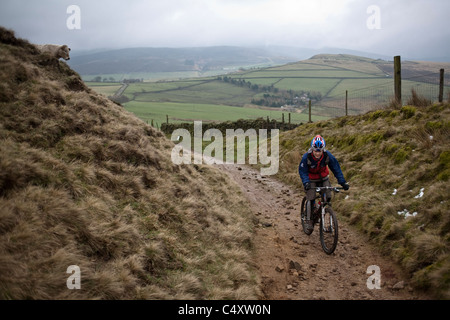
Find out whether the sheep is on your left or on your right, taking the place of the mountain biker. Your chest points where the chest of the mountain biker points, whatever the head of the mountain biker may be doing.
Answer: on your right

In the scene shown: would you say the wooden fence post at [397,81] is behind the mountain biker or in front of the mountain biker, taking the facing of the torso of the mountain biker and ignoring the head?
behind
